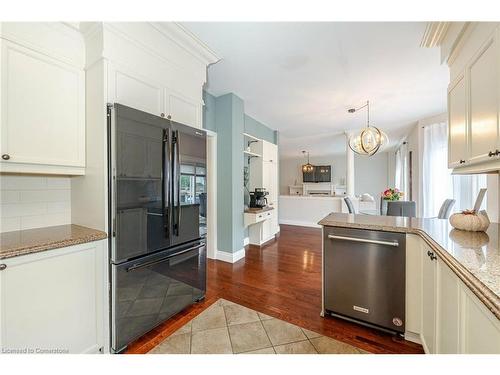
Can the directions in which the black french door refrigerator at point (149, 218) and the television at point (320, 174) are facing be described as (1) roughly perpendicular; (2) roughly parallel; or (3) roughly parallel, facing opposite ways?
roughly perpendicular

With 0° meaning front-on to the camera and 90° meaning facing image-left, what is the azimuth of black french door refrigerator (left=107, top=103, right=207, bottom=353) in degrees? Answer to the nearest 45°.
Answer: approximately 315°

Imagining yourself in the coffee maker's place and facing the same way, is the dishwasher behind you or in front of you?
in front

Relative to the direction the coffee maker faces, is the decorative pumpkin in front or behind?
in front

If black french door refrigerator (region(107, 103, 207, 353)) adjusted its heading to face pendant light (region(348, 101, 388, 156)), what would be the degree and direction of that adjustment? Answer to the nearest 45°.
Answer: approximately 45° to its left

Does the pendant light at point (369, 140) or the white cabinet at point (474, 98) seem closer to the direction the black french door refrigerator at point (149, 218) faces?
the white cabinet

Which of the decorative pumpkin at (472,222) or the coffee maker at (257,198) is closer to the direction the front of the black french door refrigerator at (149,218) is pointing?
the decorative pumpkin

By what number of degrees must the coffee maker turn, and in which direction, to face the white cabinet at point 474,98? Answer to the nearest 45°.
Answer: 0° — it already faces it
